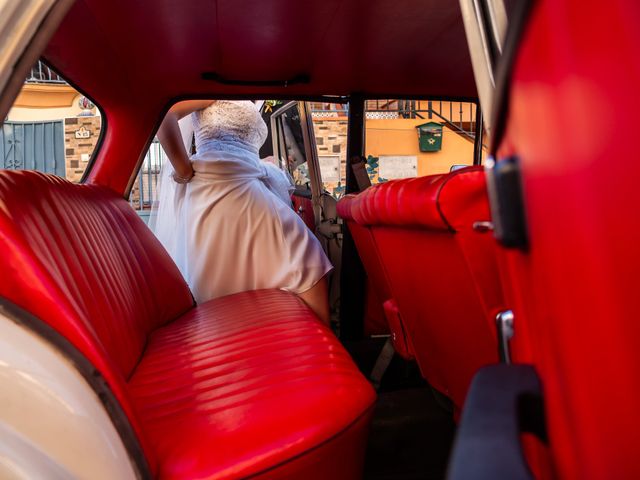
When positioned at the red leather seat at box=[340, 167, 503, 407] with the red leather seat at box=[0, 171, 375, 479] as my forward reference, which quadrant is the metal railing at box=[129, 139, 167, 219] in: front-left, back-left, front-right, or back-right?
front-right

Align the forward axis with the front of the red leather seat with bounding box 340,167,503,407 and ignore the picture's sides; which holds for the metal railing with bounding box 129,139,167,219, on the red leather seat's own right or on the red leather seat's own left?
on the red leather seat's own left

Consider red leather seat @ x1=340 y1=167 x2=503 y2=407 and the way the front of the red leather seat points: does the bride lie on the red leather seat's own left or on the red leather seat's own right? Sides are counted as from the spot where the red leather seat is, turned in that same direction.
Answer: on the red leather seat's own left

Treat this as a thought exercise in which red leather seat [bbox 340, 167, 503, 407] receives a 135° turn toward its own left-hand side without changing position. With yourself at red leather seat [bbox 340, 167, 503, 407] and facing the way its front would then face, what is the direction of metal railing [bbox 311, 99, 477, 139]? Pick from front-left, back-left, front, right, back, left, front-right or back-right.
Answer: right

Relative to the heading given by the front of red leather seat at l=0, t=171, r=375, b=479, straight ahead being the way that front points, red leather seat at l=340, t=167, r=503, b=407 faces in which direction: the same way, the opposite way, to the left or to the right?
the same way

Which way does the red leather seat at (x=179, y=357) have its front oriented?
to the viewer's right

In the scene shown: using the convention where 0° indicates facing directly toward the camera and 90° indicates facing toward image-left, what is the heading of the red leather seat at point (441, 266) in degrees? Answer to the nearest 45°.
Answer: approximately 225°

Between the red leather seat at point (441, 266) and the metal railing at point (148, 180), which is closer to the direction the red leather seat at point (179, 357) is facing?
the red leather seat

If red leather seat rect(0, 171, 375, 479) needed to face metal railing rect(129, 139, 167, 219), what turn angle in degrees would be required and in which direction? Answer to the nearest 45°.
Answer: approximately 90° to its left
